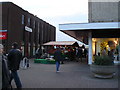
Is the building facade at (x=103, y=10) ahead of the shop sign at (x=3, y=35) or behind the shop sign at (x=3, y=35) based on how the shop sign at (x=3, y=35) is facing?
ahead

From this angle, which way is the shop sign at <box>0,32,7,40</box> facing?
toward the camera

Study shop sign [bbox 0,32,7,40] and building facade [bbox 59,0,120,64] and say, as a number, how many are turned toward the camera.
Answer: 2

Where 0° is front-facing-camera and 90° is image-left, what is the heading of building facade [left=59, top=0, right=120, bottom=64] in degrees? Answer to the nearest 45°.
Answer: approximately 0°
